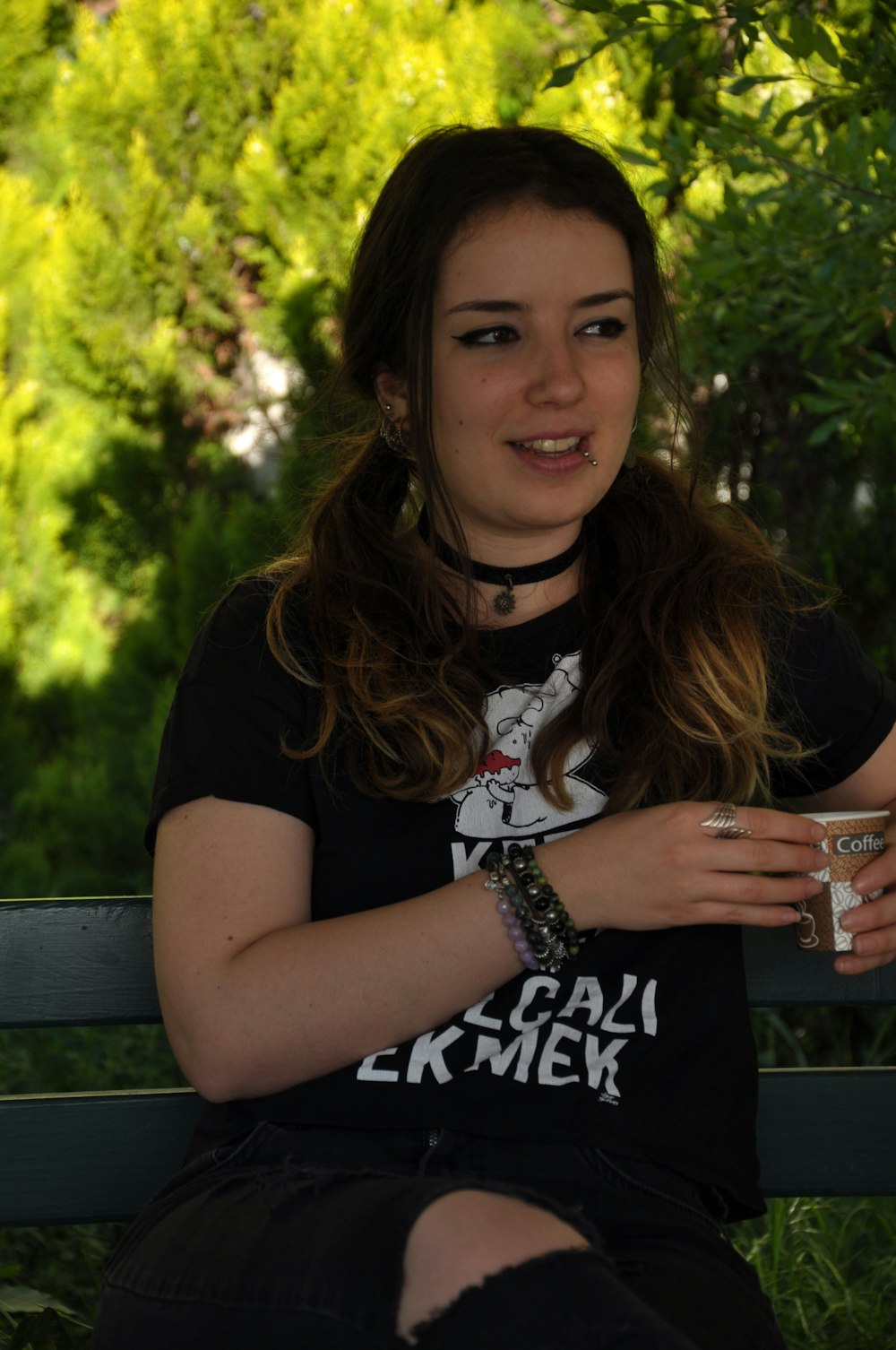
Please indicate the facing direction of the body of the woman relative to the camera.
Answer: toward the camera

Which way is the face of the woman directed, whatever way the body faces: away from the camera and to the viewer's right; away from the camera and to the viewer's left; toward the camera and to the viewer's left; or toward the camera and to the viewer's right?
toward the camera and to the viewer's right
